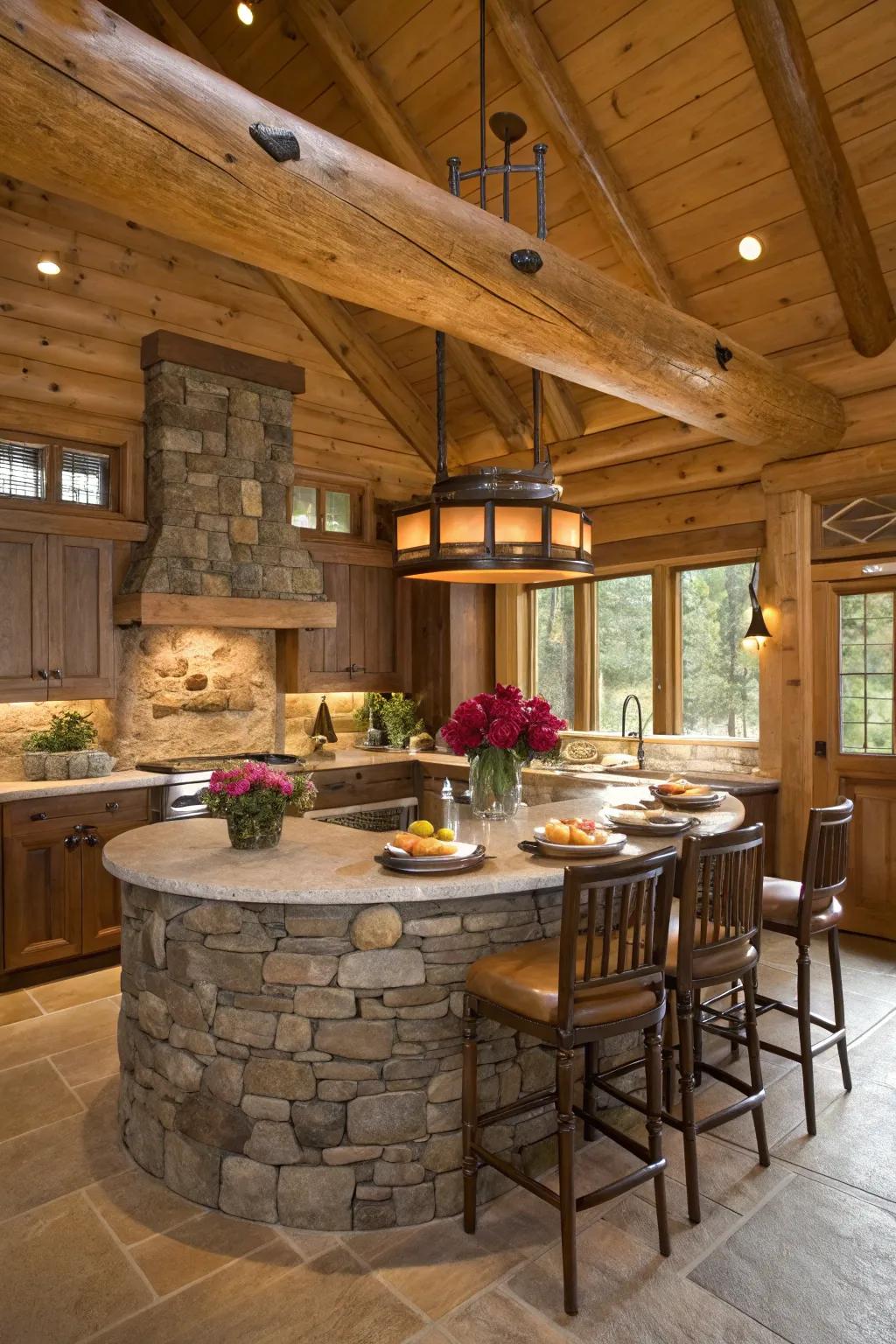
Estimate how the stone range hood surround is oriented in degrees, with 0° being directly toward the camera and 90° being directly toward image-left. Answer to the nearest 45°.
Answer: approximately 315°

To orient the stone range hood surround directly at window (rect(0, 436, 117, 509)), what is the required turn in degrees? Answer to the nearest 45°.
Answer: approximately 135° to its right

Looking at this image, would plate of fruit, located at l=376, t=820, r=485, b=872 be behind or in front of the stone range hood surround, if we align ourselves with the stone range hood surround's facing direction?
in front

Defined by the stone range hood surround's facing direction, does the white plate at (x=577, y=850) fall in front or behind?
in front

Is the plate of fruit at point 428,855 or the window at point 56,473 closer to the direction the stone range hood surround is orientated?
the plate of fruit

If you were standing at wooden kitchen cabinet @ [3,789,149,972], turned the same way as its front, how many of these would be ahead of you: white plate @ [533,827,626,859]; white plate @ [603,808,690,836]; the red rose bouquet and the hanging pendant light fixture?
4

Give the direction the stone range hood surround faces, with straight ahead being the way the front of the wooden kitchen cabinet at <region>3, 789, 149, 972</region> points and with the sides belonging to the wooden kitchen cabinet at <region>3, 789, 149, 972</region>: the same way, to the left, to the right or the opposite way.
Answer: the same way

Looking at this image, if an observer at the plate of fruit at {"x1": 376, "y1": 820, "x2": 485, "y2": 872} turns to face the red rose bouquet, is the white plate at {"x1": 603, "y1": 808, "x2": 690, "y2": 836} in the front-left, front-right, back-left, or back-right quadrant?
front-right

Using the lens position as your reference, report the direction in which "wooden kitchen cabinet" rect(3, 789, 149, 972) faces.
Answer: facing the viewer and to the right of the viewer

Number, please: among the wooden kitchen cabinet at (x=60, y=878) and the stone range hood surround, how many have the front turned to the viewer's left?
0

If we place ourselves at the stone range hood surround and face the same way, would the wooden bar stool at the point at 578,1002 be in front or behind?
in front
